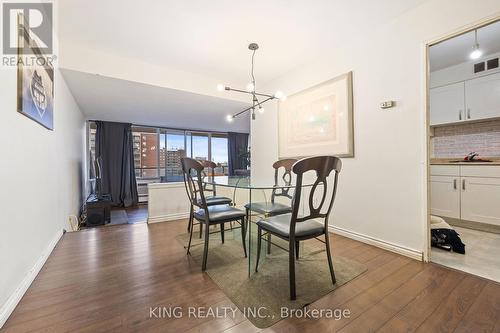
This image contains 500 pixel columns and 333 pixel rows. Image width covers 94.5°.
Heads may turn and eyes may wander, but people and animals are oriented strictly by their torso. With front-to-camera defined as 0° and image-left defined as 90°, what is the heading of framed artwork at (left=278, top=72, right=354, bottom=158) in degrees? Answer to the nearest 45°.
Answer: approximately 45°

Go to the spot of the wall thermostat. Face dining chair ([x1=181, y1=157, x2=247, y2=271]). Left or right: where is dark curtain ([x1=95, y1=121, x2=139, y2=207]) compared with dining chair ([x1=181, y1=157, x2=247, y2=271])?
right

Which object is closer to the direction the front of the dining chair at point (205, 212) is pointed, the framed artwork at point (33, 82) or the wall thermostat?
the wall thermostat

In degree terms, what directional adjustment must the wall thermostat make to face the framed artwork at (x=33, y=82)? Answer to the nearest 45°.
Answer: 0° — it already faces it

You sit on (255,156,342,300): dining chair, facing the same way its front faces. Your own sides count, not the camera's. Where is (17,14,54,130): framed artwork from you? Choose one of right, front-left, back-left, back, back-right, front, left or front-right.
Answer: front-left

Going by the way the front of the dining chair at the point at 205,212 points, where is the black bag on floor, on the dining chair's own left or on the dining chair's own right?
on the dining chair's own right

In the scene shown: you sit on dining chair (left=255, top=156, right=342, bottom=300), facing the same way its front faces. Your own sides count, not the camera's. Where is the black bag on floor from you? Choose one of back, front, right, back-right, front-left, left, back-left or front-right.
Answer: right

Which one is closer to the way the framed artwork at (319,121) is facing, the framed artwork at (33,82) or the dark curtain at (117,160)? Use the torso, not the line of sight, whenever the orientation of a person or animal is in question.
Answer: the framed artwork

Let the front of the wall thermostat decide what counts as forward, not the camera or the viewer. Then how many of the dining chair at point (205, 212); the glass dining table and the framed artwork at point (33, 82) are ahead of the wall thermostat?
3

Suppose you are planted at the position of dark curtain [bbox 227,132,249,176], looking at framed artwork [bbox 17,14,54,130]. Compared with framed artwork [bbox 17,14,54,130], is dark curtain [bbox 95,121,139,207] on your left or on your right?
right

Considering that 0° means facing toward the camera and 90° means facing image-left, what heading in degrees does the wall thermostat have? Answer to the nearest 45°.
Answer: approximately 45°

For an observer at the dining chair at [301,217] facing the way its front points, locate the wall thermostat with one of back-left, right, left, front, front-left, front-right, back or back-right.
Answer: right

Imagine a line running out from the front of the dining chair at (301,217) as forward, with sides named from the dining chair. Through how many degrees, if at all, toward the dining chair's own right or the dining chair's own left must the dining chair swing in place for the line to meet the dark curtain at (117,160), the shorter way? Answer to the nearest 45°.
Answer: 0° — it already faces it

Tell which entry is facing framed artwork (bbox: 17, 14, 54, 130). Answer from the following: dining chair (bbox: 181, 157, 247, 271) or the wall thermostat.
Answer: the wall thermostat

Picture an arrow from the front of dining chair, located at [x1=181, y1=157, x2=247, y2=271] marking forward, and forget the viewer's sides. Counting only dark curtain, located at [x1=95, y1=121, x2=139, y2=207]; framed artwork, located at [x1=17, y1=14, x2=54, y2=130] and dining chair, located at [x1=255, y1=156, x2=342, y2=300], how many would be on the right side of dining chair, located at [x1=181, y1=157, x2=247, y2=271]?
1

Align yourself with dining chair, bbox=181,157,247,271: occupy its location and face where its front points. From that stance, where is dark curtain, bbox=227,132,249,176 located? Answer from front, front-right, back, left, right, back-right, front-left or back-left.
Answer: front-left

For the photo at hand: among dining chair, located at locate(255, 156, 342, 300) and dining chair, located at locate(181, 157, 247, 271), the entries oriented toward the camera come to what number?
0

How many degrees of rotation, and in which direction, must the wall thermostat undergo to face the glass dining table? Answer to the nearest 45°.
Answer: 0° — it already faces it

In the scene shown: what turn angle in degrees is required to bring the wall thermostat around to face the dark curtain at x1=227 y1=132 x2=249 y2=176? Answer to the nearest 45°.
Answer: approximately 90° to its right

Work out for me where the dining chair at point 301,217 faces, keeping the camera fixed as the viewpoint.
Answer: facing away from the viewer and to the left of the viewer

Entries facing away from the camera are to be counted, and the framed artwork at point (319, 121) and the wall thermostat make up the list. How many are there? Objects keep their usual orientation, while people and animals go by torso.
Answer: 0
